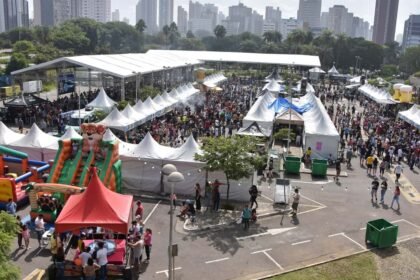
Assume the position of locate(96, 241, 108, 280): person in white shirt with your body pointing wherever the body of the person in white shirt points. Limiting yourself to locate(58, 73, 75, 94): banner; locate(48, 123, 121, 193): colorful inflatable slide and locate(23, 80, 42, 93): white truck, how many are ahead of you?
3

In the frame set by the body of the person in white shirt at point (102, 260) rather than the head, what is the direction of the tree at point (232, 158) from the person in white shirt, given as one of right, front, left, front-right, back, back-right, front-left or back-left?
front-right

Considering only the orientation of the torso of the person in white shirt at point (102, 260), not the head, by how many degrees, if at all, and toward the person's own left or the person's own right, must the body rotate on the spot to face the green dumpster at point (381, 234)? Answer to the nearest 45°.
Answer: approximately 90° to the person's own right

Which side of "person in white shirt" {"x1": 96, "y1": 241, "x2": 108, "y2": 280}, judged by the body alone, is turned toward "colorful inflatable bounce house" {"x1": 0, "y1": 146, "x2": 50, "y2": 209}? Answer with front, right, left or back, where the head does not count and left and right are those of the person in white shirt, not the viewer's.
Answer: front

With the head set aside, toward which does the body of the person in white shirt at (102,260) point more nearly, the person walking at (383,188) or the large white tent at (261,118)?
the large white tent

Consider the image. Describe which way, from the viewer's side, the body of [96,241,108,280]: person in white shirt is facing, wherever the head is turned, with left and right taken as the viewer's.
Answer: facing away from the viewer

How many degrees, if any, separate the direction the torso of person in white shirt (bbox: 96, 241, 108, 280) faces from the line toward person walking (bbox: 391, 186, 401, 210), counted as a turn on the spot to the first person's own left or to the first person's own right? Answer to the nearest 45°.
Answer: approximately 90° to the first person's own right

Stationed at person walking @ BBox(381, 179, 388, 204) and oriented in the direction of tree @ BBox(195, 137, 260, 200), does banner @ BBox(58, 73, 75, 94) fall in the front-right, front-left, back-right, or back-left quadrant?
front-right

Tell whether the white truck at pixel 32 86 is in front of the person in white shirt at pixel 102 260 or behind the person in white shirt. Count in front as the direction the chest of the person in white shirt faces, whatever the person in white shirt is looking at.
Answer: in front

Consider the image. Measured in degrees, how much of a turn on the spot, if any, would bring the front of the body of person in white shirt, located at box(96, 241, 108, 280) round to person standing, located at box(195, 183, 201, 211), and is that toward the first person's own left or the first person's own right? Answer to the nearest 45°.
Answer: approximately 45° to the first person's own right

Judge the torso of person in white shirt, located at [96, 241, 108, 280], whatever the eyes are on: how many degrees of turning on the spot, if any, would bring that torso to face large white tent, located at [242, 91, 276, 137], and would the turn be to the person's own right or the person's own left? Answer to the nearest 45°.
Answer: approximately 45° to the person's own right

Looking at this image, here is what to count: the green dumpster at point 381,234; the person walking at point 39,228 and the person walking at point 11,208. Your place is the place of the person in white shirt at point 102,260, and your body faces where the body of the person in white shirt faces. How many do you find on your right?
1

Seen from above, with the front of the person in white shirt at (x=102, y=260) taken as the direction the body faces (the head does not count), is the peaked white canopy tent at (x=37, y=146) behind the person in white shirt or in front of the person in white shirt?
in front

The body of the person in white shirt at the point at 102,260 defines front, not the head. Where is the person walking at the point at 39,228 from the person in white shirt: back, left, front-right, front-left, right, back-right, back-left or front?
front-left
